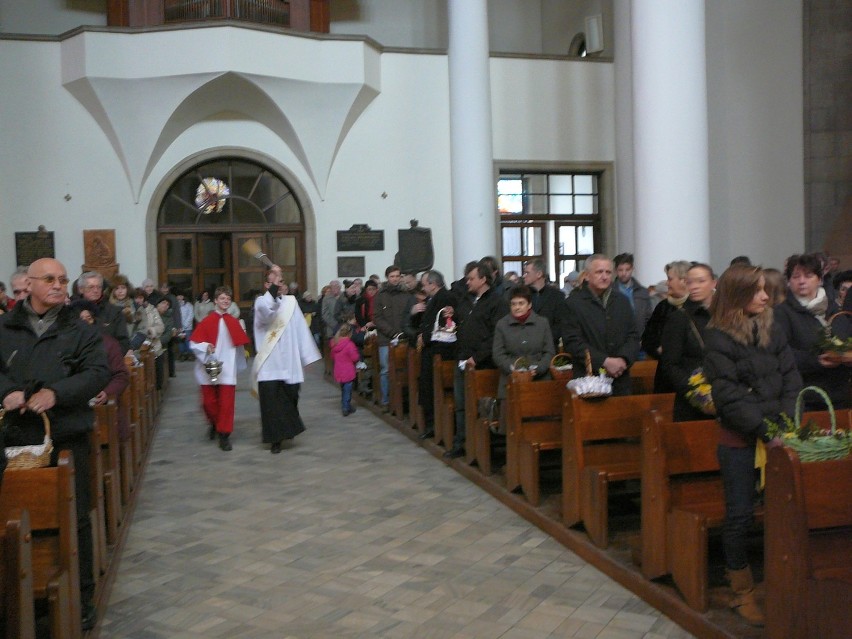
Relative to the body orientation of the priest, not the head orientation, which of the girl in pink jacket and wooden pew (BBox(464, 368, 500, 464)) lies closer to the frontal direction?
the wooden pew

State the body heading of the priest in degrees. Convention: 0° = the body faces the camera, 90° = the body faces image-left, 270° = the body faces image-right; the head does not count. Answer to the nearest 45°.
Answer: approximately 0°

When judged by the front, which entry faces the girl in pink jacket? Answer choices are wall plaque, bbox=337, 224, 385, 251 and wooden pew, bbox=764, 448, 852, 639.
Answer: the wall plaque

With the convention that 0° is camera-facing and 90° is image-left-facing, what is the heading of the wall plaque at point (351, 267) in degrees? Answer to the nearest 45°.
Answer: approximately 0°

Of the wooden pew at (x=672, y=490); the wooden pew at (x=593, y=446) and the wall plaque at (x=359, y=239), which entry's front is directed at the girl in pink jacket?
the wall plaque

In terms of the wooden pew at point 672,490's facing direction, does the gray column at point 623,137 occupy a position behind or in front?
behind

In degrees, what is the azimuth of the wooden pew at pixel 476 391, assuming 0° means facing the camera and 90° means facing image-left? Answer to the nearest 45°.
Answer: approximately 315°

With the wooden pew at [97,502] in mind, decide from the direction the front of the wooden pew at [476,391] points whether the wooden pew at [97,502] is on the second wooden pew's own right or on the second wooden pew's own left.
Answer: on the second wooden pew's own right
